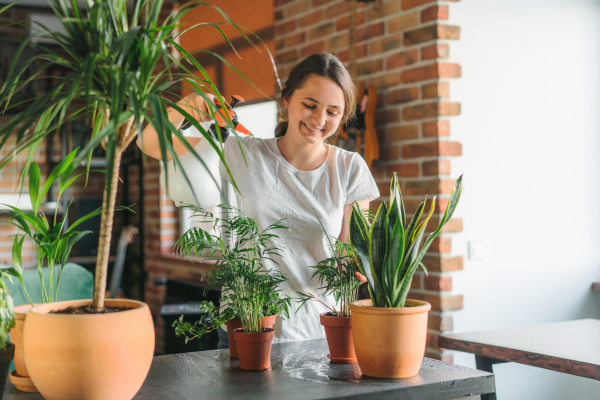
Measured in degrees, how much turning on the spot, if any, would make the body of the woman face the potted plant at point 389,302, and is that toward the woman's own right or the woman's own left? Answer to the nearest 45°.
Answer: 0° — they already face it

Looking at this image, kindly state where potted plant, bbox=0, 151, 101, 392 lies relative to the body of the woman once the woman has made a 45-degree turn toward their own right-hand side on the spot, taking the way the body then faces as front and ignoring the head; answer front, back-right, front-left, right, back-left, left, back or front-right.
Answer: front

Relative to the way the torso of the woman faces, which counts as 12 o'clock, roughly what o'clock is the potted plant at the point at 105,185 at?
The potted plant is roughly at 1 o'clock from the woman.

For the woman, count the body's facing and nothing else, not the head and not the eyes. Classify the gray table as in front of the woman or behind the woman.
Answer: in front

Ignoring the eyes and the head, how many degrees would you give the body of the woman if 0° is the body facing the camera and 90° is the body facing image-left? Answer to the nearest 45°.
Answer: approximately 0°

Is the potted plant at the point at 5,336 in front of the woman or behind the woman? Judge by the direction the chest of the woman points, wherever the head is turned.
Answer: in front
